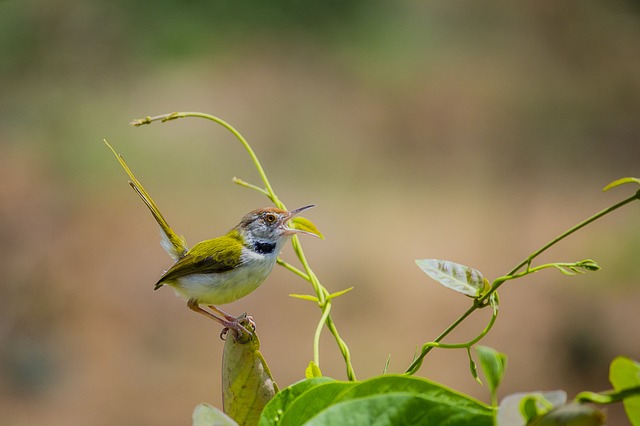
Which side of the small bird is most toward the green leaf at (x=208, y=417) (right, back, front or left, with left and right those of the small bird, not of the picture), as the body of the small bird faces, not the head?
right

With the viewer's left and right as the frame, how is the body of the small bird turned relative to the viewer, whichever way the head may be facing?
facing to the right of the viewer

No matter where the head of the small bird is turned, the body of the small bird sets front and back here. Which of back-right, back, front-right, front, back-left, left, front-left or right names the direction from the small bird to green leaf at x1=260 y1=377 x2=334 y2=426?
right

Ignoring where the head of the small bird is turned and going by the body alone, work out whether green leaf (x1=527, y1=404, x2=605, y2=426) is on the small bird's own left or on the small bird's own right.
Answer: on the small bird's own right

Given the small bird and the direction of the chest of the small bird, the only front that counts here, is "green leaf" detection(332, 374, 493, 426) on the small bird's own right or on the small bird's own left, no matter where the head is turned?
on the small bird's own right

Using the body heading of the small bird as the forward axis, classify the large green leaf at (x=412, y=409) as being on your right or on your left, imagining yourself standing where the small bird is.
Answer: on your right
